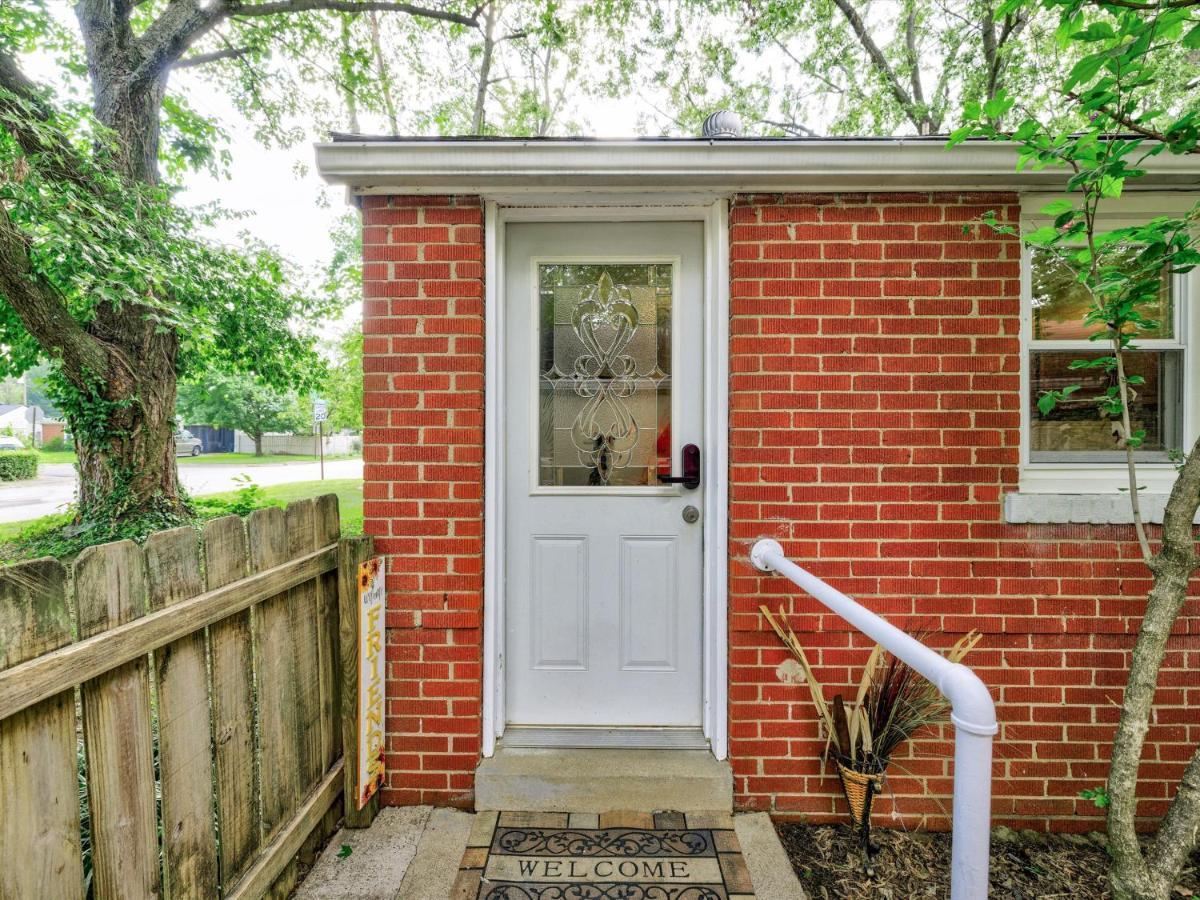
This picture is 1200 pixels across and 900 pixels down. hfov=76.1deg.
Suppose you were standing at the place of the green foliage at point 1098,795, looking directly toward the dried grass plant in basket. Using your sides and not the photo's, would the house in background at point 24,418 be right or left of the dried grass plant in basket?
right

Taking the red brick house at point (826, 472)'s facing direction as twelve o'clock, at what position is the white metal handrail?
The white metal handrail is roughly at 12 o'clock from the red brick house.

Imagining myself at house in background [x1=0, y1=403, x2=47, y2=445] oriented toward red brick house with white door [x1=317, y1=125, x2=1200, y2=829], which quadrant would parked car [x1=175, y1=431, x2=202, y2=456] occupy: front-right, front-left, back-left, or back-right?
front-left

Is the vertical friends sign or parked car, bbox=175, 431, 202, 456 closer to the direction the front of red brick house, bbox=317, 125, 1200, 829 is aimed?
the vertical friends sign

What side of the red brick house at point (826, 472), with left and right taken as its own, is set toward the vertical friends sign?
right

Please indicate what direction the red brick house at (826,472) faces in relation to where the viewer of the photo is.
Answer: facing the viewer

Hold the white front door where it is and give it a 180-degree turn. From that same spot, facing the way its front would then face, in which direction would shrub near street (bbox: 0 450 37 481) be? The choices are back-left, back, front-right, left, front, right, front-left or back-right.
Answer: front-left

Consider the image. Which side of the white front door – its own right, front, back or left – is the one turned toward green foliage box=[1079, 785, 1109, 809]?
left

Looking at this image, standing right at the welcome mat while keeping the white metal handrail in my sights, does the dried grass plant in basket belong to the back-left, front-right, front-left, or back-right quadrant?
front-left

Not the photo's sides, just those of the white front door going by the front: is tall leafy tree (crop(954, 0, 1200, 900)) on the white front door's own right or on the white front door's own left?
on the white front door's own left

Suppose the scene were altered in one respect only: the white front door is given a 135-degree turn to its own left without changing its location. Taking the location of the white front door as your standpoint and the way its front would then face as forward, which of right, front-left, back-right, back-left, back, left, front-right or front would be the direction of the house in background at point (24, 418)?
left

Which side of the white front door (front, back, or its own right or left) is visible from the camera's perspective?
front
